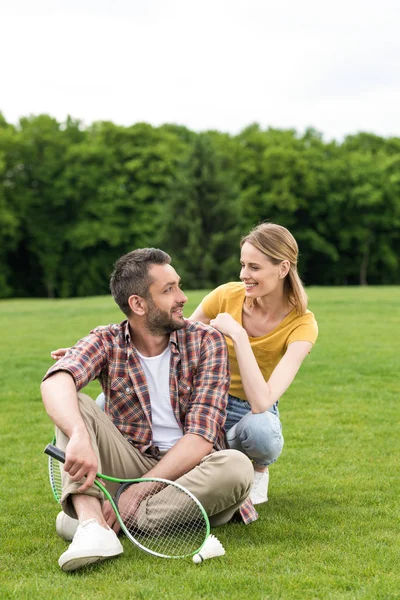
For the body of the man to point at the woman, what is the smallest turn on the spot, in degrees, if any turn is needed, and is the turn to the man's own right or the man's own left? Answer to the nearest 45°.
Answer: approximately 135° to the man's own left

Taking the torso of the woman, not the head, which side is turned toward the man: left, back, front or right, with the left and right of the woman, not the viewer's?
front

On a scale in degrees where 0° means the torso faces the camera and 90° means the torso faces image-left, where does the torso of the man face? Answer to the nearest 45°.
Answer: approximately 0°

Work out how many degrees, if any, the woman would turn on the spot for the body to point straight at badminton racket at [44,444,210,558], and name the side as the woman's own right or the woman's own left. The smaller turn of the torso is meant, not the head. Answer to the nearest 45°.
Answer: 0° — they already face it

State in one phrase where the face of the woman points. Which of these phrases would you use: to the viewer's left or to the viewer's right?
to the viewer's left

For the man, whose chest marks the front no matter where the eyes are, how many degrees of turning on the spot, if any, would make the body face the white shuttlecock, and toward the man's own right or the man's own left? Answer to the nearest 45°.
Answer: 0° — they already face it

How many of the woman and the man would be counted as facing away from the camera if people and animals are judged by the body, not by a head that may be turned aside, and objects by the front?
0

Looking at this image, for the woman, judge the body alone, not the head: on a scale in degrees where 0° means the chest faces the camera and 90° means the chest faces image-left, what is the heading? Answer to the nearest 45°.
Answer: approximately 45°
